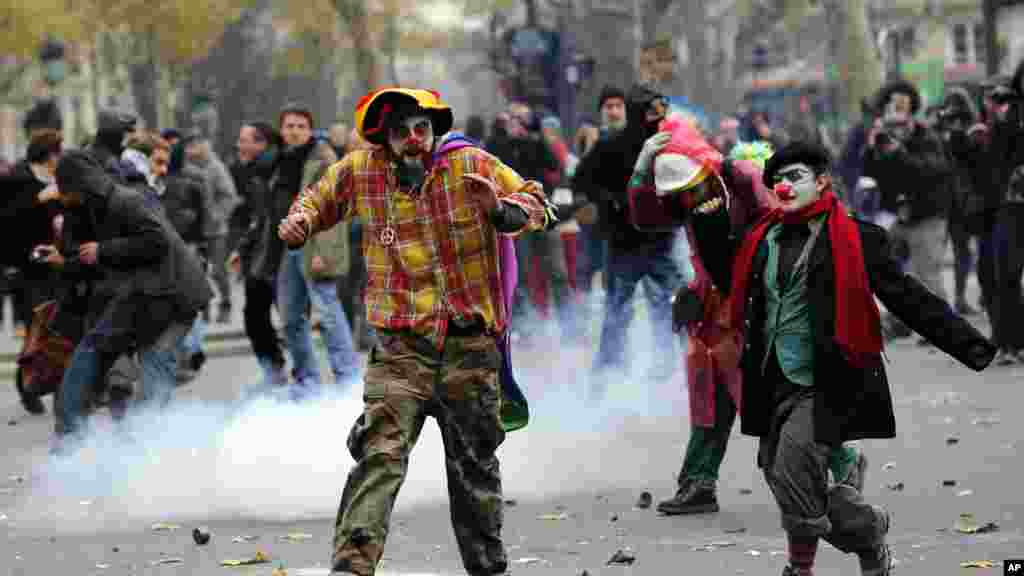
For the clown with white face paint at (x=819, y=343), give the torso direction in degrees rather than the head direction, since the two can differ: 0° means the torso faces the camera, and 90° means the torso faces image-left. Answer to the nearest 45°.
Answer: approximately 45°

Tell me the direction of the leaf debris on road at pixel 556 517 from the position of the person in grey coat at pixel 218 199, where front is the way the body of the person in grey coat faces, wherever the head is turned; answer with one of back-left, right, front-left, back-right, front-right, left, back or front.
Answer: left

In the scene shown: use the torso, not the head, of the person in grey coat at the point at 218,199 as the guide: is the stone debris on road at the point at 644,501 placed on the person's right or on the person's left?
on the person's left

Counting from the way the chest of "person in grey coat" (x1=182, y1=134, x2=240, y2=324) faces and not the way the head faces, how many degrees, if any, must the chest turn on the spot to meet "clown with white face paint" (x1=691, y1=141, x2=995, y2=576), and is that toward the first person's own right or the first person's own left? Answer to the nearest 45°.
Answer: approximately 90° to the first person's own left

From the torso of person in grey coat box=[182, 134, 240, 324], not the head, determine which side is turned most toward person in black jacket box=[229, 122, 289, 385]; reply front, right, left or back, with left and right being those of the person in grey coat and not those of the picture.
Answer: left

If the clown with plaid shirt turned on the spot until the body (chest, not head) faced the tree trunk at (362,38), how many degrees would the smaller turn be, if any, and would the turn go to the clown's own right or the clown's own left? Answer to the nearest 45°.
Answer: approximately 180°

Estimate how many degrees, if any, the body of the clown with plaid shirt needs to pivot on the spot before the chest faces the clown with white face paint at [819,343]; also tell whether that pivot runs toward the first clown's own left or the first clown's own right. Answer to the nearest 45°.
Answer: approximately 90° to the first clown's own left

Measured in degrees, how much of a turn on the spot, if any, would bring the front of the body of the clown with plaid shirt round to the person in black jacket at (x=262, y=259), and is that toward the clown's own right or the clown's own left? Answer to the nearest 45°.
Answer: approximately 180°
